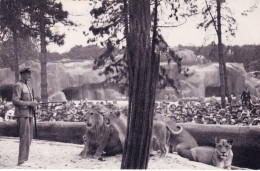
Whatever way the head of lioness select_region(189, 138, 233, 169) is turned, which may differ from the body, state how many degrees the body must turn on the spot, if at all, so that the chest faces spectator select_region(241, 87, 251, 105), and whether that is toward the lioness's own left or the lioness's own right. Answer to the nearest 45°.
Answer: approximately 90° to the lioness's own left

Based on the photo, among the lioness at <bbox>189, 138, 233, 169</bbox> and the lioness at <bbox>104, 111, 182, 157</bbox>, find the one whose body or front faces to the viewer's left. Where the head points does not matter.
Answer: the lioness at <bbox>104, 111, 182, 157</bbox>

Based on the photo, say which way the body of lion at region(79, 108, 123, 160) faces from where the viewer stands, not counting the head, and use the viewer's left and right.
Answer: facing the viewer and to the left of the viewer

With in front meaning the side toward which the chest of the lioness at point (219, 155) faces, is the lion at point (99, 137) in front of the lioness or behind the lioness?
behind

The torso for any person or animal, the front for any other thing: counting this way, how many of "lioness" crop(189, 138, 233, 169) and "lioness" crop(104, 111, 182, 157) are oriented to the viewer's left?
1

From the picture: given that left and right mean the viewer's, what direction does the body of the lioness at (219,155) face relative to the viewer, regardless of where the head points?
facing the viewer and to the right of the viewer
